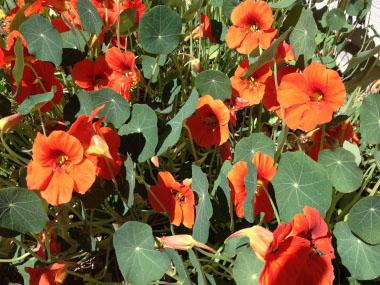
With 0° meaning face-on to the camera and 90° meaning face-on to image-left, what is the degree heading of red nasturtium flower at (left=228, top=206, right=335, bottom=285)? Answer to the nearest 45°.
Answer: approximately 315°

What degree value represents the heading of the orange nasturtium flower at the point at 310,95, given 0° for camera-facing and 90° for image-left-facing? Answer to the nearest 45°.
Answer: approximately 0°

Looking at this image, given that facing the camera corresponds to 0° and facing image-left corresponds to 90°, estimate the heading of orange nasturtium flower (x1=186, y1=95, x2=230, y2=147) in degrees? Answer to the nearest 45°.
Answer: approximately 0°

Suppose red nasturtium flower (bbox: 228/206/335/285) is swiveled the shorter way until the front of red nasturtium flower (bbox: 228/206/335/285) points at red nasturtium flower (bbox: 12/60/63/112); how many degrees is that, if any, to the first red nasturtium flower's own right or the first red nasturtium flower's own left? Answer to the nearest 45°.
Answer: approximately 180°
